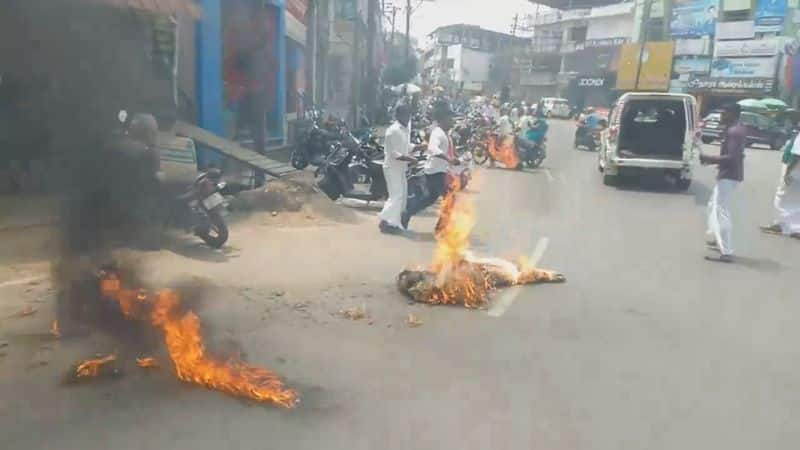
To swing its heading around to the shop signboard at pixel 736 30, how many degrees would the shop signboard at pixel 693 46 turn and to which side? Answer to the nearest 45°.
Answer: approximately 45° to its left

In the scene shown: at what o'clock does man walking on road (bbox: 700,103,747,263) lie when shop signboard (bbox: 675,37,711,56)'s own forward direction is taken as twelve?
The man walking on road is roughly at 12 o'clock from the shop signboard.

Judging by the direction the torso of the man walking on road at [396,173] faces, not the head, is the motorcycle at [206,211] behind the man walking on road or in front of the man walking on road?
behind

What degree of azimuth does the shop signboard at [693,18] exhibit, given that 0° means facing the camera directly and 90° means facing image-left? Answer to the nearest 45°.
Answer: approximately 0°

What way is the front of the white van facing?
away from the camera

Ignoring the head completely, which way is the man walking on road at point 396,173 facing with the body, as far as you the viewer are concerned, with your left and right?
facing to the right of the viewer

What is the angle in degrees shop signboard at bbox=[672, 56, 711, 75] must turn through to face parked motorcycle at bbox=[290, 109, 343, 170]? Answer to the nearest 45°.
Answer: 0° — it already faces it

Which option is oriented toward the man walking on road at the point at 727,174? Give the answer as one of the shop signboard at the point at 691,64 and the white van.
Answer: the shop signboard
